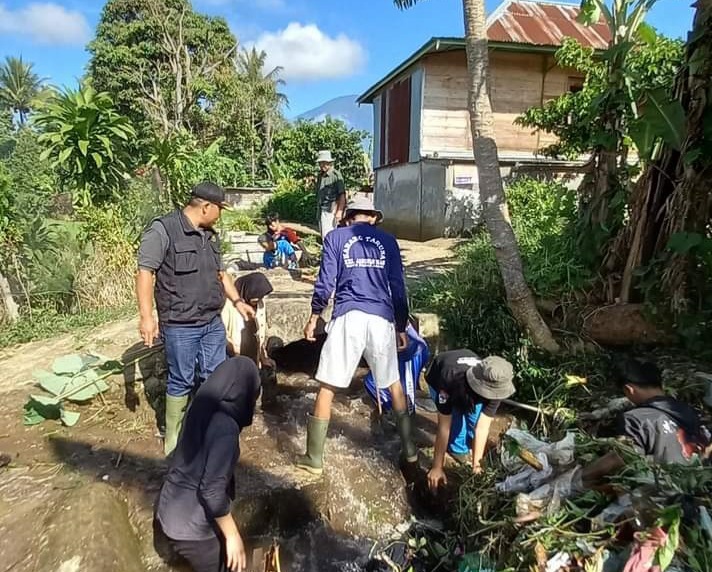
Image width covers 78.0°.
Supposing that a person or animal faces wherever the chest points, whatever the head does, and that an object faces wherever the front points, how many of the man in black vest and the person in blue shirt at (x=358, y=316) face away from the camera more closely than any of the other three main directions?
1

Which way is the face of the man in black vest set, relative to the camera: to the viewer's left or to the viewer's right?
to the viewer's right

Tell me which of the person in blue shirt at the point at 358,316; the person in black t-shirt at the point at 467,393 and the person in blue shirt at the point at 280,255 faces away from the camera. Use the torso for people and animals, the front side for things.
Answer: the person in blue shirt at the point at 358,316

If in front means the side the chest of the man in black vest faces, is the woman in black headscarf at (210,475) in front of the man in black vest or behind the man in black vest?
in front

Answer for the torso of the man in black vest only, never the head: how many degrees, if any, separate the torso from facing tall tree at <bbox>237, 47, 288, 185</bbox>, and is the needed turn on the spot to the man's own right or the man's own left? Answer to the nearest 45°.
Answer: approximately 135° to the man's own left

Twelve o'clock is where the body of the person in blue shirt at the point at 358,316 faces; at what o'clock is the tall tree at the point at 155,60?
The tall tree is roughly at 11 o'clock from the person in blue shirt.

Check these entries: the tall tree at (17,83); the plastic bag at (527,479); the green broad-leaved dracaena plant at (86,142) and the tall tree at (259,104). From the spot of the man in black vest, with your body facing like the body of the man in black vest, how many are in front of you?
1

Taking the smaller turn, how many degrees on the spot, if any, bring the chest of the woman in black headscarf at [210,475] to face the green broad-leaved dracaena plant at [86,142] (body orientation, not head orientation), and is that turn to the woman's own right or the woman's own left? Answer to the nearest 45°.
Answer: approximately 45° to the woman's own left

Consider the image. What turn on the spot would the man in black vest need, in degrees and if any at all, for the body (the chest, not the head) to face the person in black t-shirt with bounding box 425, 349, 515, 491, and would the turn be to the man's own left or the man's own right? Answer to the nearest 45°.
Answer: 0° — they already face them

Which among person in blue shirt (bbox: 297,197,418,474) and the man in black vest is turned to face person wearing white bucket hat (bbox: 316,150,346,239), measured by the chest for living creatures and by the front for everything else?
the person in blue shirt

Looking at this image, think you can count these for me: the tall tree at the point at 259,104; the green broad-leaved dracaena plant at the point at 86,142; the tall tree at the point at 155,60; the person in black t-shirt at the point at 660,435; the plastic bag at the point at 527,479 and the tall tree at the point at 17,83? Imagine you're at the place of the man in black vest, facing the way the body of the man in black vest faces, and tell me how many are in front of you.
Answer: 2

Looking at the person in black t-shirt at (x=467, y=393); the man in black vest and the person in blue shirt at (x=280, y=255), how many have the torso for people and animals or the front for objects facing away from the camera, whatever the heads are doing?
0

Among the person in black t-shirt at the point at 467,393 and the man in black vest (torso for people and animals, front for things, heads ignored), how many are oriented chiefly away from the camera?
0

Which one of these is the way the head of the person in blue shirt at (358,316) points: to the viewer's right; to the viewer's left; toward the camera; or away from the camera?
away from the camera

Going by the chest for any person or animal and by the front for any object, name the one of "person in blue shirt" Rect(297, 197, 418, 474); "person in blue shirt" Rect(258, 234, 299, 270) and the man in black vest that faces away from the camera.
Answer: "person in blue shirt" Rect(297, 197, 418, 474)

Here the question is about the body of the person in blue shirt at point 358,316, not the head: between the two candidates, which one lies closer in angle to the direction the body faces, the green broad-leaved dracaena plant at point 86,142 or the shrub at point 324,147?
the shrub

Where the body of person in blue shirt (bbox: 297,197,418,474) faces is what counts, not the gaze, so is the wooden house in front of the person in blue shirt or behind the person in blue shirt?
in front

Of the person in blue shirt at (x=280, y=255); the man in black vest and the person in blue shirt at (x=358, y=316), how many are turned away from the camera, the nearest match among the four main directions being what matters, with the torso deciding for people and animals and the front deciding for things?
1
